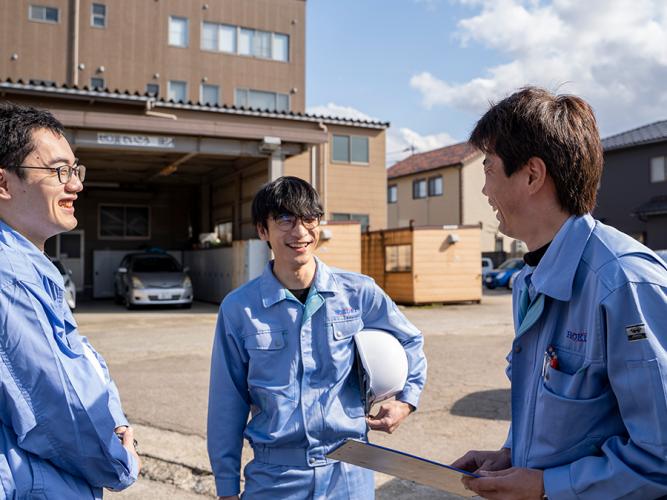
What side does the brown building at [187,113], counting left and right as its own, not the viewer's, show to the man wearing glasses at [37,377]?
front

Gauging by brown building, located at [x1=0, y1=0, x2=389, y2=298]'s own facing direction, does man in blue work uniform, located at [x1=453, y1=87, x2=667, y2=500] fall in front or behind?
in front

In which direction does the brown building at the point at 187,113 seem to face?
toward the camera

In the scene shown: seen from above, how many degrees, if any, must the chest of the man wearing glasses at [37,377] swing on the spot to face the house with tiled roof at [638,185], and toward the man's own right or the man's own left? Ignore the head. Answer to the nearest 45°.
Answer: approximately 45° to the man's own left

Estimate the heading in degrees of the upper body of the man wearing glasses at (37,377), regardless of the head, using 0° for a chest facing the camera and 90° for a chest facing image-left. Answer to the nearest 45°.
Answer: approximately 270°

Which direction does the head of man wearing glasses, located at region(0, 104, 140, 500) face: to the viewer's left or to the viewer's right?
to the viewer's right

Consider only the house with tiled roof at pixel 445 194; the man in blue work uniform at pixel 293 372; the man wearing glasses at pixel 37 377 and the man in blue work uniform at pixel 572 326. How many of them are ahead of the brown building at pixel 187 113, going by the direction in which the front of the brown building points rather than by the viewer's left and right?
3

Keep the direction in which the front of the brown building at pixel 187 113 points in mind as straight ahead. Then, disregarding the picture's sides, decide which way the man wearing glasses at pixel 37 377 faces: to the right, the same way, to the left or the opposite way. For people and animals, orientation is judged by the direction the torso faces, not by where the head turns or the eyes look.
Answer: to the left

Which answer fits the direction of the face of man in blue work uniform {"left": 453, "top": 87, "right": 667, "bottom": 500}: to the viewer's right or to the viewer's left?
to the viewer's left

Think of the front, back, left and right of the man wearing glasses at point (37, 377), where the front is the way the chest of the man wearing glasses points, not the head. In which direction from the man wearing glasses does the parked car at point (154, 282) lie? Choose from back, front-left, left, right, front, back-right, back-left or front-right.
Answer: left

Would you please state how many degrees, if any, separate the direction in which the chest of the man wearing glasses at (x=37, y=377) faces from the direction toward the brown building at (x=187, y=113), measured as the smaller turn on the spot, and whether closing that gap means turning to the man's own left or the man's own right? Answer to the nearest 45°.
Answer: approximately 90° to the man's own left

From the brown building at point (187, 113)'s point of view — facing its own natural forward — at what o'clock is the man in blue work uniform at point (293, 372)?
The man in blue work uniform is roughly at 12 o'clock from the brown building.

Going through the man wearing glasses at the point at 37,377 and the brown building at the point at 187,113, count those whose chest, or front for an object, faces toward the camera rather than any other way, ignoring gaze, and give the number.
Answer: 1
